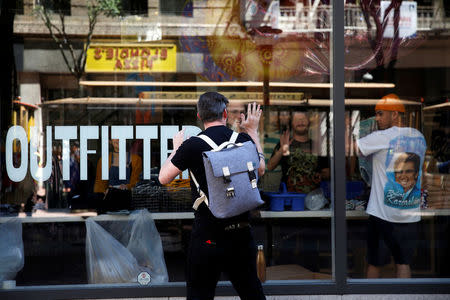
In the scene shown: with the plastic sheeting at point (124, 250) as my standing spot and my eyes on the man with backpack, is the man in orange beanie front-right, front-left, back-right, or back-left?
front-left

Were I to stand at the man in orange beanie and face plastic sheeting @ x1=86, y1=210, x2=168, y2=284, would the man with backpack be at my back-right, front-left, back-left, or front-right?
front-left

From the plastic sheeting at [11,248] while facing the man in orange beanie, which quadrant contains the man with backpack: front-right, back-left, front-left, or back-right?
front-right

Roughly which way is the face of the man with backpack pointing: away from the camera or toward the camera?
away from the camera

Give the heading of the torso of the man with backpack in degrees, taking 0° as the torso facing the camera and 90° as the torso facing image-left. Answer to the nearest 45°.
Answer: approximately 180°

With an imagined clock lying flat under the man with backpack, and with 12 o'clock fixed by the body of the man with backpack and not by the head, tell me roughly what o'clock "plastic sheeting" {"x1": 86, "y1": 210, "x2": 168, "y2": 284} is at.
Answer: The plastic sheeting is roughly at 11 o'clock from the man with backpack.

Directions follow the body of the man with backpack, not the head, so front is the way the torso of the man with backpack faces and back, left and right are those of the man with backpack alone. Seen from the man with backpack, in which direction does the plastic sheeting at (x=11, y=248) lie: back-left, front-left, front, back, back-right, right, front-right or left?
front-left

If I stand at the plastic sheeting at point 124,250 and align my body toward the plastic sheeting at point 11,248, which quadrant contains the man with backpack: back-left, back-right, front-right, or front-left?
back-left

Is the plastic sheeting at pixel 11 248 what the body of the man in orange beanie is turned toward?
no
